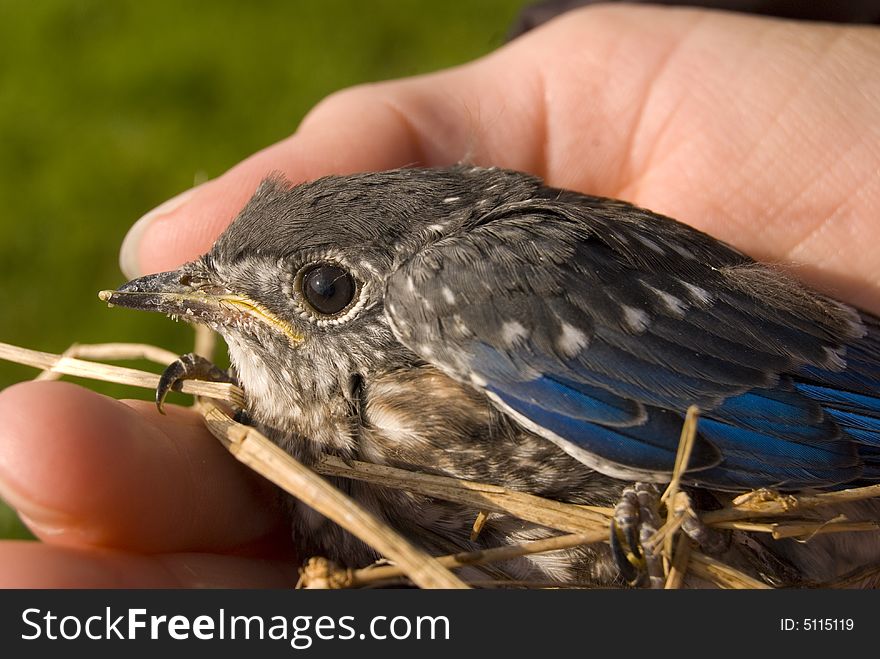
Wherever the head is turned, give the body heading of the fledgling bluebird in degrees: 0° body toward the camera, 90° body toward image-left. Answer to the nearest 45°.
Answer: approximately 90°
